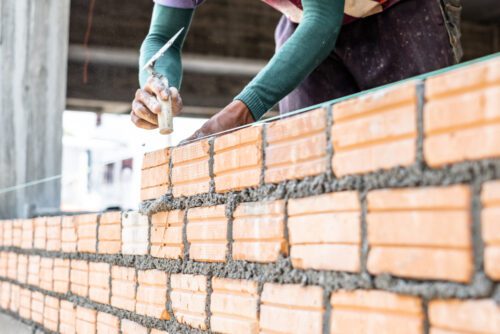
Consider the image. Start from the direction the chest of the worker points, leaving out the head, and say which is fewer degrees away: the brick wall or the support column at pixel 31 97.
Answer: the brick wall

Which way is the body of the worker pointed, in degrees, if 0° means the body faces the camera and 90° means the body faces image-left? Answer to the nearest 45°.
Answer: approximately 45°

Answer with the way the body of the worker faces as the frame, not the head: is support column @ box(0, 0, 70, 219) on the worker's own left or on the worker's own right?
on the worker's own right
